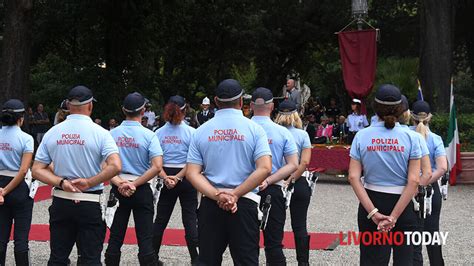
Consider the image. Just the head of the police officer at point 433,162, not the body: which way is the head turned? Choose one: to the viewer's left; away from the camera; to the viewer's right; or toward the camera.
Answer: away from the camera

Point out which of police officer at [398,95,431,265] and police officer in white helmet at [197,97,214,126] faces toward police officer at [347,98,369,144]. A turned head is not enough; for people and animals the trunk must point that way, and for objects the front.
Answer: police officer at [398,95,431,265]

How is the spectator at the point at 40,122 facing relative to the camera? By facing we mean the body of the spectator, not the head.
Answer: toward the camera

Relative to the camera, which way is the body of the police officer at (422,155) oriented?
away from the camera

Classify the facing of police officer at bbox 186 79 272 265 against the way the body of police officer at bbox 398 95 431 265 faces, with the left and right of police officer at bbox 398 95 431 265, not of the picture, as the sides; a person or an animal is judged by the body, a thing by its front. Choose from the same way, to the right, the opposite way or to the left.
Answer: the same way

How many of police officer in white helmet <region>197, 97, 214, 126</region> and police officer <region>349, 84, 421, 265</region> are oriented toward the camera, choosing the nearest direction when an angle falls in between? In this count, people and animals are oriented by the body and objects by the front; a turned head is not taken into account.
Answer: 1

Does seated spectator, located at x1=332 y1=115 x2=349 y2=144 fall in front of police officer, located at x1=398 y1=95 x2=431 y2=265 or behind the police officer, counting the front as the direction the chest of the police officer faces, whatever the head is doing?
in front

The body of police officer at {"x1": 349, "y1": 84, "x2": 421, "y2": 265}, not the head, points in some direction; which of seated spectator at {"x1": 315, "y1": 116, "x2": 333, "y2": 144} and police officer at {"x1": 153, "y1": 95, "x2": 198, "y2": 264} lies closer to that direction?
the seated spectator

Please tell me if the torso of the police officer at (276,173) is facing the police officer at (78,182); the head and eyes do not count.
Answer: no

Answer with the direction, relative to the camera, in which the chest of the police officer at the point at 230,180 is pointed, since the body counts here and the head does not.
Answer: away from the camera

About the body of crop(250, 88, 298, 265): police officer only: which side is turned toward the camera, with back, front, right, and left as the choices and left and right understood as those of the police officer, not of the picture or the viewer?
back

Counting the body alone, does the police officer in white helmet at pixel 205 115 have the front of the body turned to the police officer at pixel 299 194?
yes

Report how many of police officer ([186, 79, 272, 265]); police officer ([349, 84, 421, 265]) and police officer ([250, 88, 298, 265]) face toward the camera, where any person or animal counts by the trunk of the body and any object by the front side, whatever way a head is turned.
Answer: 0

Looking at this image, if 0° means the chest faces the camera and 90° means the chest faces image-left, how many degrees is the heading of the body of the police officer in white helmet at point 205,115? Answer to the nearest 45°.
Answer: approximately 0°

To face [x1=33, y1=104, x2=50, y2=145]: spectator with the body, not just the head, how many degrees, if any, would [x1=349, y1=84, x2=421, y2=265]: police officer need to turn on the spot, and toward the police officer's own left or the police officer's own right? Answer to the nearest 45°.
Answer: approximately 45° to the police officer's own left

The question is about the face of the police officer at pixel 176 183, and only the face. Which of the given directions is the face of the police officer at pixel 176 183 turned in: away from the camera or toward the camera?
away from the camera

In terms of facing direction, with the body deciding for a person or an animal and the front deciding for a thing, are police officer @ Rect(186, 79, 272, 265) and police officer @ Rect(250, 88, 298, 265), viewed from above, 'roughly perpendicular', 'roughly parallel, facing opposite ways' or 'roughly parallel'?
roughly parallel

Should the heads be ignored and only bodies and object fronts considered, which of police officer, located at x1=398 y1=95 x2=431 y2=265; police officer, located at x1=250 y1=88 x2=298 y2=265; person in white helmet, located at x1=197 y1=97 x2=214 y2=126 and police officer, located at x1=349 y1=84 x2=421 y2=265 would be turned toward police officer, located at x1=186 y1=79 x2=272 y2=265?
the person in white helmet
